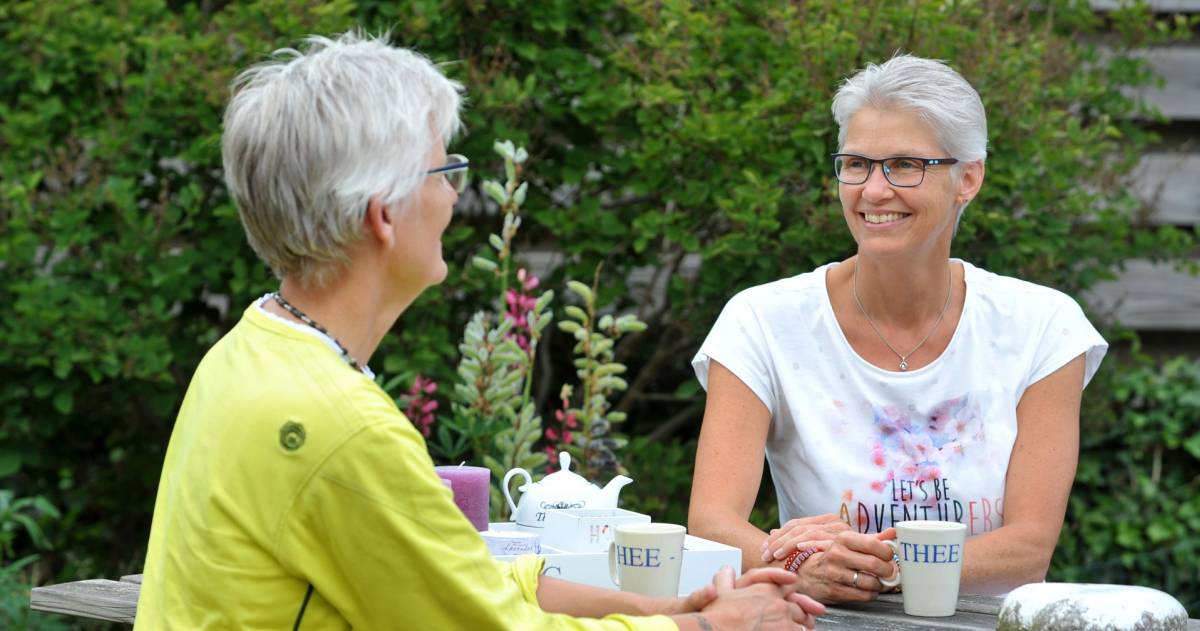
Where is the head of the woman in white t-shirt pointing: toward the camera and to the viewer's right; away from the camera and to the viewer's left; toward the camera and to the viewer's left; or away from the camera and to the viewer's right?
toward the camera and to the viewer's left

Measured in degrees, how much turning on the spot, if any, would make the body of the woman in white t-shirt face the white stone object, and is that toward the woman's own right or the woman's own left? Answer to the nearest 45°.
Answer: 0° — they already face it

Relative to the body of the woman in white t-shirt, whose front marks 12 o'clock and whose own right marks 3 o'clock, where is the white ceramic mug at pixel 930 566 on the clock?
The white ceramic mug is roughly at 12 o'clock from the woman in white t-shirt.

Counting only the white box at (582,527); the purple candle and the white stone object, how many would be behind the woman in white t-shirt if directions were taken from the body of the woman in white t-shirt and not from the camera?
0

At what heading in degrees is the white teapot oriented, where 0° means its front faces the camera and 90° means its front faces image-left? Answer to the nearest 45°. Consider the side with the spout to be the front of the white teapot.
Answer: approximately 270°

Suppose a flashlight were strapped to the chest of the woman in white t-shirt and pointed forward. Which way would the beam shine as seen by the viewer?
toward the camera

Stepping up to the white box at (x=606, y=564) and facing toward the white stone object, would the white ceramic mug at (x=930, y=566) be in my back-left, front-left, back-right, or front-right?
front-left

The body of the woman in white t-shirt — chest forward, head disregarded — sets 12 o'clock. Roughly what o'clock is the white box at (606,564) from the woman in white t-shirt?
The white box is roughly at 1 o'clock from the woman in white t-shirt.

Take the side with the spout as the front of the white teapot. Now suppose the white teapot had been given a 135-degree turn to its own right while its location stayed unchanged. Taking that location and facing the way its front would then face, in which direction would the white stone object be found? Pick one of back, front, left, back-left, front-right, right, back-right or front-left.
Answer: left
